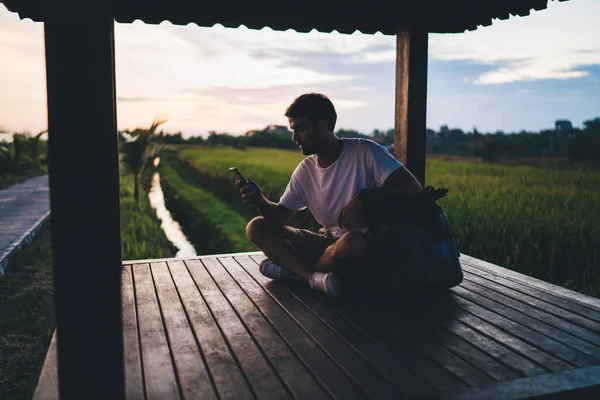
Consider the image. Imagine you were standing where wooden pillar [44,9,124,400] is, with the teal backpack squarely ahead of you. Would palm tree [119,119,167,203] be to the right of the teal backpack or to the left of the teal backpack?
left

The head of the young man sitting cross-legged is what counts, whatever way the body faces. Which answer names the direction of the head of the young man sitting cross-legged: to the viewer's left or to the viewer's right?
to the viewer's left

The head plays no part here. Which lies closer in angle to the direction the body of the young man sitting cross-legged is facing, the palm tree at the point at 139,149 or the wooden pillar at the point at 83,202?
the wooden pillar

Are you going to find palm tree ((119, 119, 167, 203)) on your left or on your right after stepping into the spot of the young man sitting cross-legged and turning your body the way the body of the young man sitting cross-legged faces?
on your right

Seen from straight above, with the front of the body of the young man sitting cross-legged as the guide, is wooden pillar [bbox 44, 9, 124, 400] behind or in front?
in front

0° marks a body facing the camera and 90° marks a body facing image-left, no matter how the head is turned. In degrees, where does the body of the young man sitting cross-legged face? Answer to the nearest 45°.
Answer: approximately 45°
